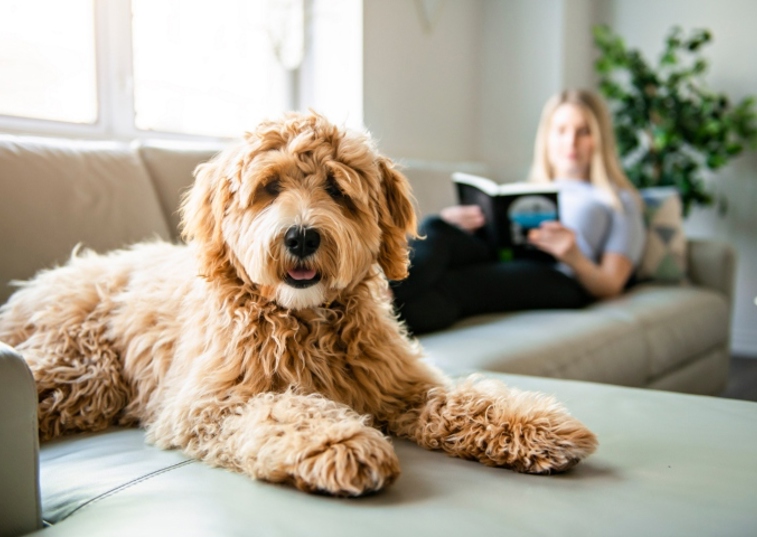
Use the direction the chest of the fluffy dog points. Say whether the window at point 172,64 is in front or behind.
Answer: behind

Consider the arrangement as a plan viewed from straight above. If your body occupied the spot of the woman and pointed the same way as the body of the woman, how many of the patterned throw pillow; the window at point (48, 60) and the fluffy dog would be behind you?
1

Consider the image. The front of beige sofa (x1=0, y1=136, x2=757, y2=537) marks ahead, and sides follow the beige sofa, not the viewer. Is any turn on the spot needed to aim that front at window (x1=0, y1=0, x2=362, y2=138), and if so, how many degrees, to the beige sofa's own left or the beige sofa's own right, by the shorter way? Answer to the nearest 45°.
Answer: approximately 180°

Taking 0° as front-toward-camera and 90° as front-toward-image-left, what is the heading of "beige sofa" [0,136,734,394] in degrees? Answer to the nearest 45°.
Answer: approximately 0°

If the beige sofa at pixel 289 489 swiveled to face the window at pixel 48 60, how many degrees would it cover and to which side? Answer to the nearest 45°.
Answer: approximately 135° to its right

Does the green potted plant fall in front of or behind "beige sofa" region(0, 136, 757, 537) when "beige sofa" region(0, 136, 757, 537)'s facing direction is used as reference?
behind

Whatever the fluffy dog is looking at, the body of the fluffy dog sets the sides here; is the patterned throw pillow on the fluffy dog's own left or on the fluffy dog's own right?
on the fluffy dog's own left

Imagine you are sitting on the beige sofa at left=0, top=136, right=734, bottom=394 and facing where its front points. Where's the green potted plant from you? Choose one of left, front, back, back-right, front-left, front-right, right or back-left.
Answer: back-left

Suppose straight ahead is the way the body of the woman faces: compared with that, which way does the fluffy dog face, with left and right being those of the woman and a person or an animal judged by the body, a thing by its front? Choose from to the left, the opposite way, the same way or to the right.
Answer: to the left
